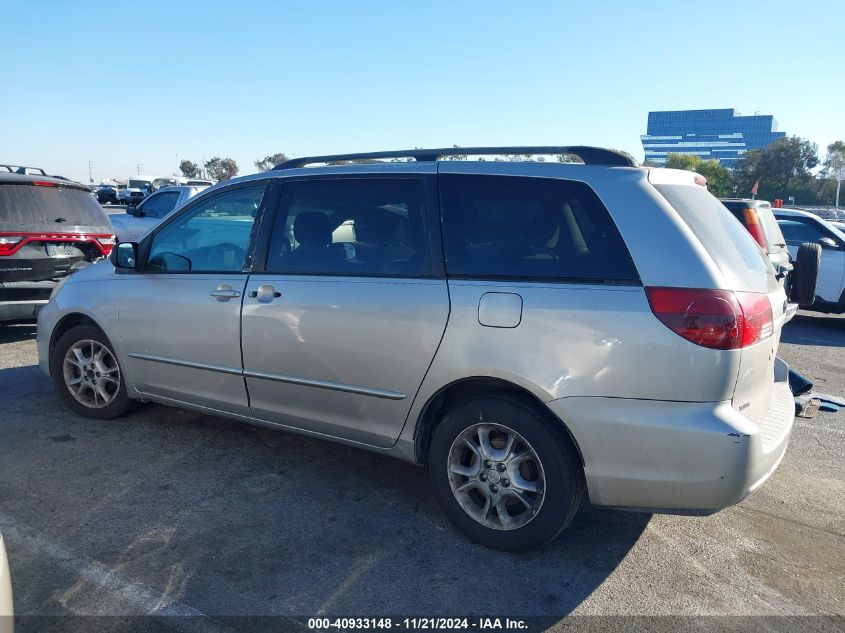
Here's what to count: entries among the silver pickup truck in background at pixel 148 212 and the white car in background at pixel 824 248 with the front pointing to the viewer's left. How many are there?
1

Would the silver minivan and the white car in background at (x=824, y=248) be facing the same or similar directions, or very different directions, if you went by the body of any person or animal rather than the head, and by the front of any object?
very different directions

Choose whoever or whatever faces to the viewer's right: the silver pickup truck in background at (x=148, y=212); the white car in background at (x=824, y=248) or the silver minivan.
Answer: the white car in background at (x=824, y=248)

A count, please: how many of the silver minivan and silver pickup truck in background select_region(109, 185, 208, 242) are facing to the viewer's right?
0

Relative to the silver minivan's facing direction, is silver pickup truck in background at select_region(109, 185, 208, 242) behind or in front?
in front

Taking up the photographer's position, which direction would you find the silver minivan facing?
facing away from the viewer and to the left of the viewer

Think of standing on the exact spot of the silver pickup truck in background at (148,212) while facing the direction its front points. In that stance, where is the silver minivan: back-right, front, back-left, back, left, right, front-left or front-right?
left

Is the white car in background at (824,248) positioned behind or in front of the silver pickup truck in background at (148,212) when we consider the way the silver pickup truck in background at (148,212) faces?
behind

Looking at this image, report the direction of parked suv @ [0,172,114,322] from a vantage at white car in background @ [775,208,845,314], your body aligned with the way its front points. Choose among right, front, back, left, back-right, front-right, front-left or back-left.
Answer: back-right

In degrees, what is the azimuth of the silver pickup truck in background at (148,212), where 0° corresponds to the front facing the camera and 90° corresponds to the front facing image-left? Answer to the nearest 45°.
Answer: approximately 90°

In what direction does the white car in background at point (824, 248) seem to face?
to the viewer's right

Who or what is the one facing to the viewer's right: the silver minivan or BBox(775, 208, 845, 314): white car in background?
the white car in background

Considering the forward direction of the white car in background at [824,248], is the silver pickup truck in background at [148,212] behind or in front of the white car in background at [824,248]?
behind

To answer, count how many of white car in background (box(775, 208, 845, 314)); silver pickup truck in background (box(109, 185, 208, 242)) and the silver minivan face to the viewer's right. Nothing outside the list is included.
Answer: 1

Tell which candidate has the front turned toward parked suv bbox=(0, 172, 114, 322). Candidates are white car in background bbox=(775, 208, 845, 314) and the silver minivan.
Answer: the silver minivan

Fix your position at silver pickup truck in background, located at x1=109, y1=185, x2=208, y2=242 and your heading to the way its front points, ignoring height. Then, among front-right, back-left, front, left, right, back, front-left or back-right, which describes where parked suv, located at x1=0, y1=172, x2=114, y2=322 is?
left

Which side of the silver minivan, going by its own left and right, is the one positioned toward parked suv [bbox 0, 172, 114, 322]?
front
